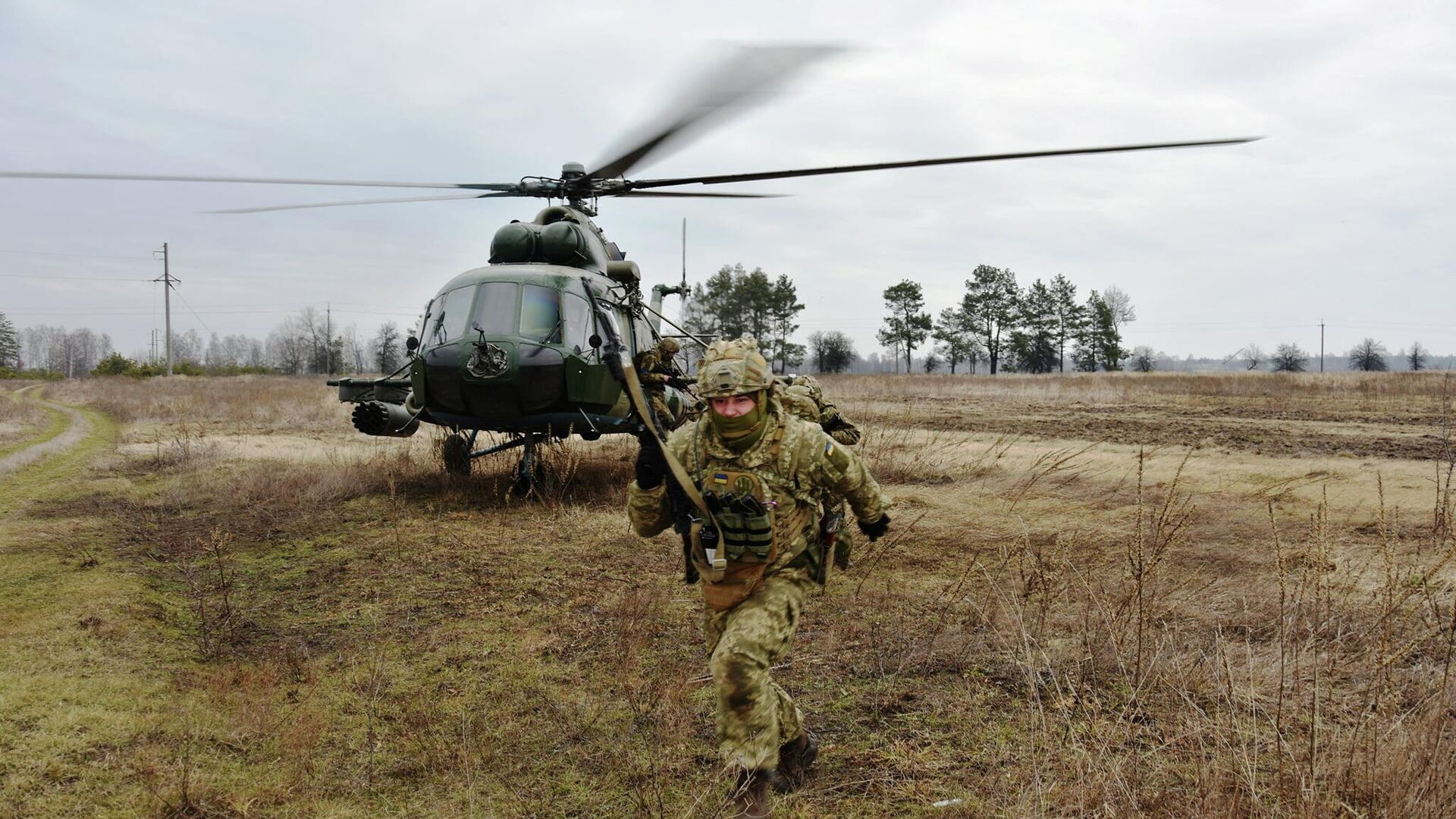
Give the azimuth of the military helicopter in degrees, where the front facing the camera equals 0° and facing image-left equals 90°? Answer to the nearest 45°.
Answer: approximately 0°

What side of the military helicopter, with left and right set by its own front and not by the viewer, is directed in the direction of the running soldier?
front
